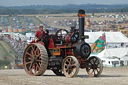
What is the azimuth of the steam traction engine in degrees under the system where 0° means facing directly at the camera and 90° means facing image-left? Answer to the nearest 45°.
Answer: approximately 315°
